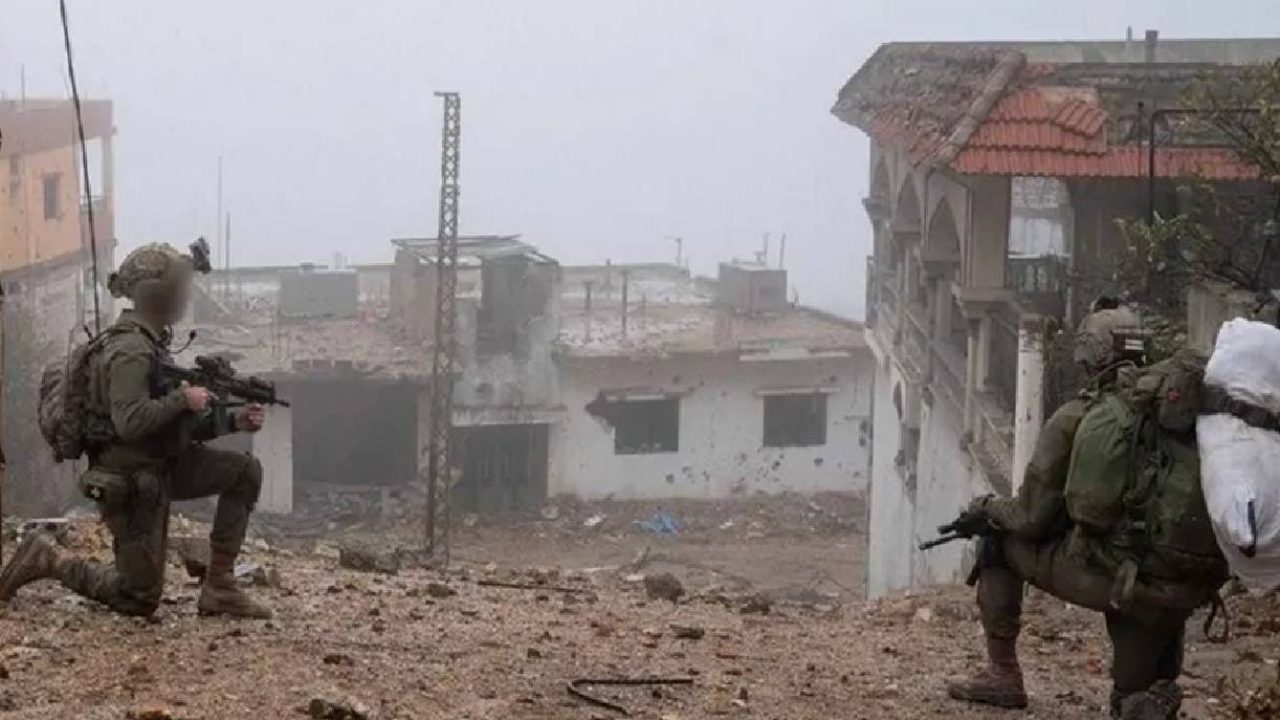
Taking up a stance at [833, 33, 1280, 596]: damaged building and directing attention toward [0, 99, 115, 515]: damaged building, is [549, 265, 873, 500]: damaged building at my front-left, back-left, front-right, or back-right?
front-right

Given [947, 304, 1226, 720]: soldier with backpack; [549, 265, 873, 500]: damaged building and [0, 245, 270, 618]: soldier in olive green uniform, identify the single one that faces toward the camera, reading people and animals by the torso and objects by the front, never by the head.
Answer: the damaged building

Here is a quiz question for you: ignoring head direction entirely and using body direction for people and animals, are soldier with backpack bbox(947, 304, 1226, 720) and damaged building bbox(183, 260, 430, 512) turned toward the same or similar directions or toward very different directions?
very different directions

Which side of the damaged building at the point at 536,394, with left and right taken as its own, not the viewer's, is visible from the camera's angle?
front

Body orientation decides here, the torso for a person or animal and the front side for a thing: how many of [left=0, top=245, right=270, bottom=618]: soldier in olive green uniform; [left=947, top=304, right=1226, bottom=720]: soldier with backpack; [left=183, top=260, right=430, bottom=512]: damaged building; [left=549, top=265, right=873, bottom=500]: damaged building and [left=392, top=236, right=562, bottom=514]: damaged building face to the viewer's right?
1

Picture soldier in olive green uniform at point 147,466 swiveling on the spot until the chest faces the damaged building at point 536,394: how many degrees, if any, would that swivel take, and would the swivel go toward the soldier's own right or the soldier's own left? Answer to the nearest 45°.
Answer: approximately 90° to the soldier's own left

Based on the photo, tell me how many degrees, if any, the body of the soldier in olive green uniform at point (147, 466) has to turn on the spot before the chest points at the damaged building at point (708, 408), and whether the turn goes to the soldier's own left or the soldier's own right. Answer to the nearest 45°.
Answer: approximately 45° to the soldier's own left

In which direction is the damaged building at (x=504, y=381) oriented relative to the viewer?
toward the camera

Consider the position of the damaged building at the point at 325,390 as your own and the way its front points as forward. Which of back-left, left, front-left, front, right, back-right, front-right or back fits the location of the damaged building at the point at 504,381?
left

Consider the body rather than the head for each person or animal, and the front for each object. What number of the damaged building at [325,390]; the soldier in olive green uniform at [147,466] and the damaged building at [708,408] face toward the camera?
2

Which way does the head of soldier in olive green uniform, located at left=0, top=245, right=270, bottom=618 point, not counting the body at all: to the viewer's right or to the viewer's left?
to the viewer's right

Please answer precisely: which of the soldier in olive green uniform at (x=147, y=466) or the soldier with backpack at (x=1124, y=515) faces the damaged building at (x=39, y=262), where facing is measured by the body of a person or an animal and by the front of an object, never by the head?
the soldier with backpack

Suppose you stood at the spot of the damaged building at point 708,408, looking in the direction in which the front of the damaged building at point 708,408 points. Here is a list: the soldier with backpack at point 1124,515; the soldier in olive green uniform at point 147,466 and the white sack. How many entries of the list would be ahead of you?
3

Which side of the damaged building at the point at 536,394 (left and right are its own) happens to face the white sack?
front
